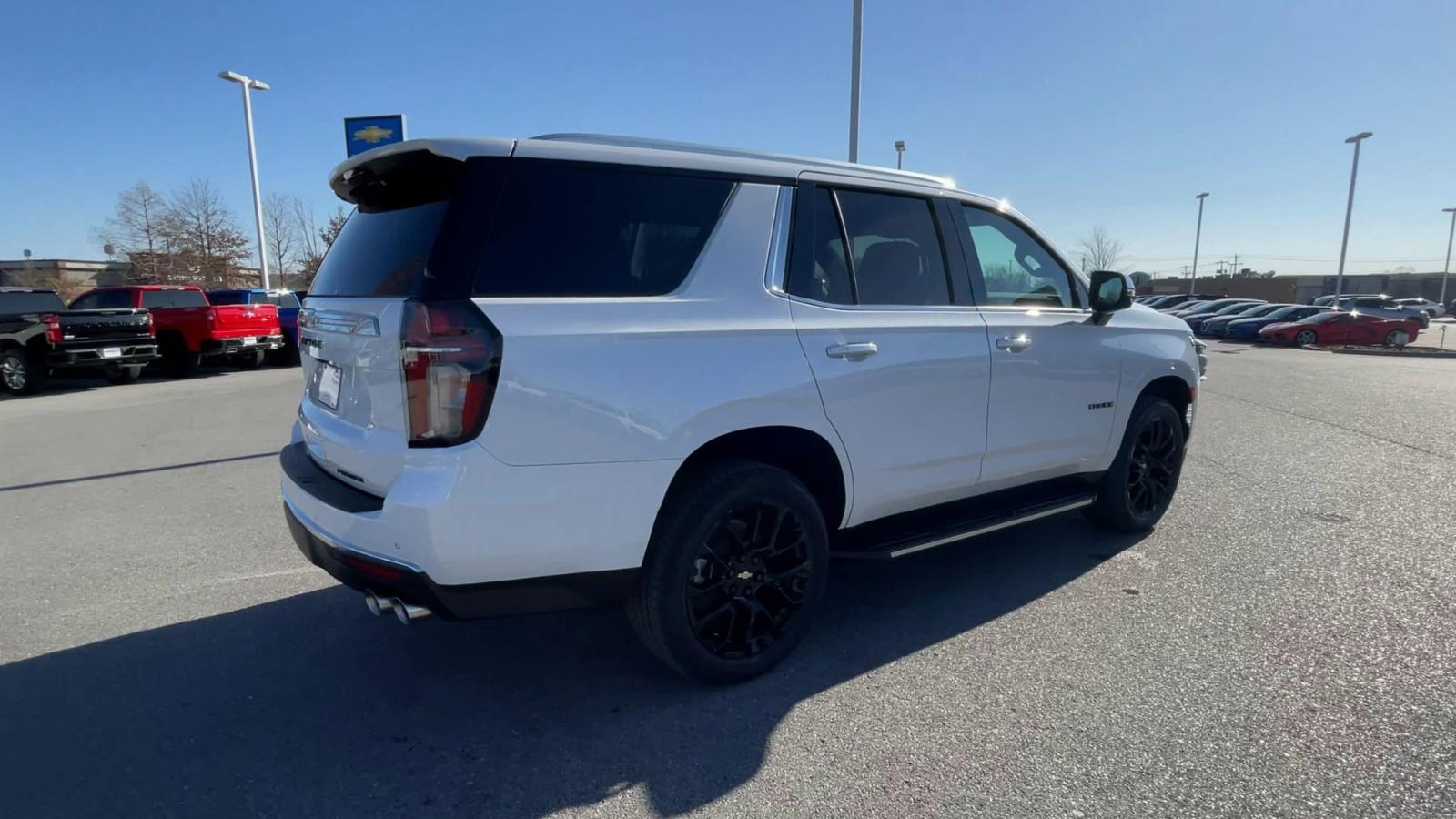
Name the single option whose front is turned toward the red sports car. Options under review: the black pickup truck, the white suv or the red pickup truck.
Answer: the white suv

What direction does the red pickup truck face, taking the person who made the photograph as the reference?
facing away from the viewer and to the left of the viewer

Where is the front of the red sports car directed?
to the viewer's left

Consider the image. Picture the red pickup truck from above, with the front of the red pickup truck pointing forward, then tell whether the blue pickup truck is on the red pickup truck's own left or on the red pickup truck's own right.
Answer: on the red pickup truck's own right

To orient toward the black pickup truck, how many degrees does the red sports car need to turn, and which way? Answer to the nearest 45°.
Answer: approximately 45° to its left

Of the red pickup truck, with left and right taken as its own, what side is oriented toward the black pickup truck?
left

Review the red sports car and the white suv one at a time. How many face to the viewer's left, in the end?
1

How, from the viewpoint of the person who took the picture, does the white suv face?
facing away from the viewer and to the right of the viewer

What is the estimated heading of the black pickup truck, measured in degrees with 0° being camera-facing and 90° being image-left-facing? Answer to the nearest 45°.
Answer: approximately 135°
